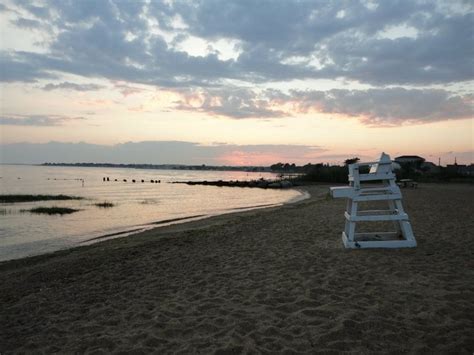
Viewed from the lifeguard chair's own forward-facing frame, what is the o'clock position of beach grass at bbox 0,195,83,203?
The beach grass is roughly at 1 o'clock from the lifeguard chair.

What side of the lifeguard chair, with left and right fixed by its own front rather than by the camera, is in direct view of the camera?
left
